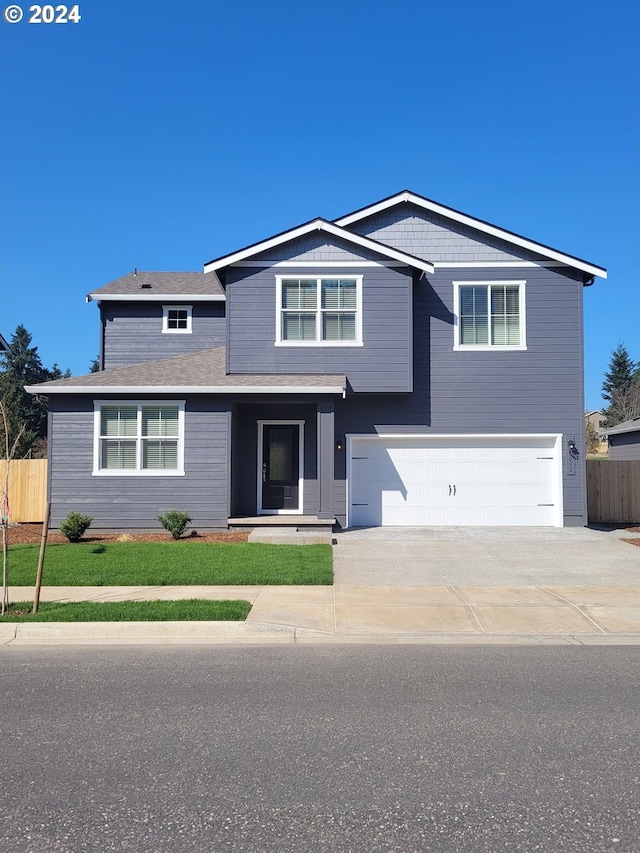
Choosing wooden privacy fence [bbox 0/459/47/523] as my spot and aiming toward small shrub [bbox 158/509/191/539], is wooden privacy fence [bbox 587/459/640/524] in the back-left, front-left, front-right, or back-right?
front-left

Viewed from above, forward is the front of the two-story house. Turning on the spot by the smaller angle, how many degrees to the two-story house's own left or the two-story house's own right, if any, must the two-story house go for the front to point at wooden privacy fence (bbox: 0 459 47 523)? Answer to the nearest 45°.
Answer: approximately 90° to the two-story house's own right

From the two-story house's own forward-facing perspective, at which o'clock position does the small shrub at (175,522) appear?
The small shrub is roughly at 2 o'clock from the two-story house.

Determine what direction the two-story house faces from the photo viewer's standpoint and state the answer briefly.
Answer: facing the viewer

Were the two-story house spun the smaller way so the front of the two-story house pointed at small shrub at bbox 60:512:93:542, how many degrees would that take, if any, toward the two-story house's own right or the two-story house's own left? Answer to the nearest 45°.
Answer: approximately 45° to the two-story house's own right

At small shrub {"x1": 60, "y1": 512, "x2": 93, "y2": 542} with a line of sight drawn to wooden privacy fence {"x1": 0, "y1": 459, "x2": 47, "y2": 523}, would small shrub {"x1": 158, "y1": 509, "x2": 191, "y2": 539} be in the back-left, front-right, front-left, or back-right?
back-right

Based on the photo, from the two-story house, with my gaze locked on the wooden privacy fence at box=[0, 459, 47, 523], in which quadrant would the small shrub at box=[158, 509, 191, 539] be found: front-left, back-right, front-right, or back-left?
front-left

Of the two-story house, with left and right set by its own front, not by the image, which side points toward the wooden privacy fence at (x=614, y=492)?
left

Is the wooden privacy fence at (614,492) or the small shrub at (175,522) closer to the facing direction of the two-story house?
the small shrub

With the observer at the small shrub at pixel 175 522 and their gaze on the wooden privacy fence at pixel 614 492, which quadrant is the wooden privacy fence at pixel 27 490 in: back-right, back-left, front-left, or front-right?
back-left
